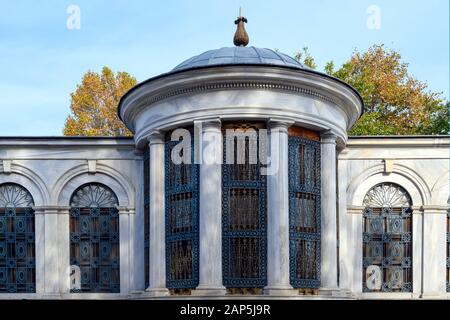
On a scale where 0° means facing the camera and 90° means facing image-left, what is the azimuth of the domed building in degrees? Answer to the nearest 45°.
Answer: approximately 0°

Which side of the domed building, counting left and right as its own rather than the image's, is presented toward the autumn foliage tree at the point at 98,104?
back

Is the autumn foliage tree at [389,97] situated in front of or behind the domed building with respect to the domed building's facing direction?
behind
